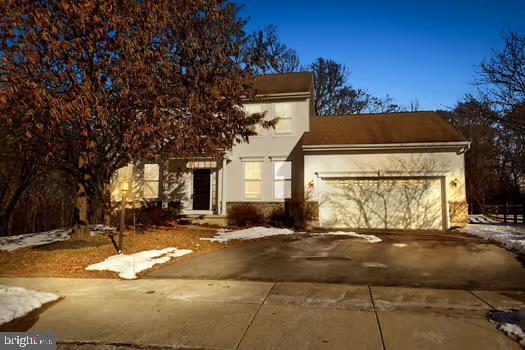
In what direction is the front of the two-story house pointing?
toward the camera

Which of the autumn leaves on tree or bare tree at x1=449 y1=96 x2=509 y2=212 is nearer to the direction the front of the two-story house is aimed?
the autumn leaves on tree

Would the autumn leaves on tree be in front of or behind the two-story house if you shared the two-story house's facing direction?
in front

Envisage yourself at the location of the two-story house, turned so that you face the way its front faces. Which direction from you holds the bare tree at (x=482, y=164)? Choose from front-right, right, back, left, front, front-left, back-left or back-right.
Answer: back-left
